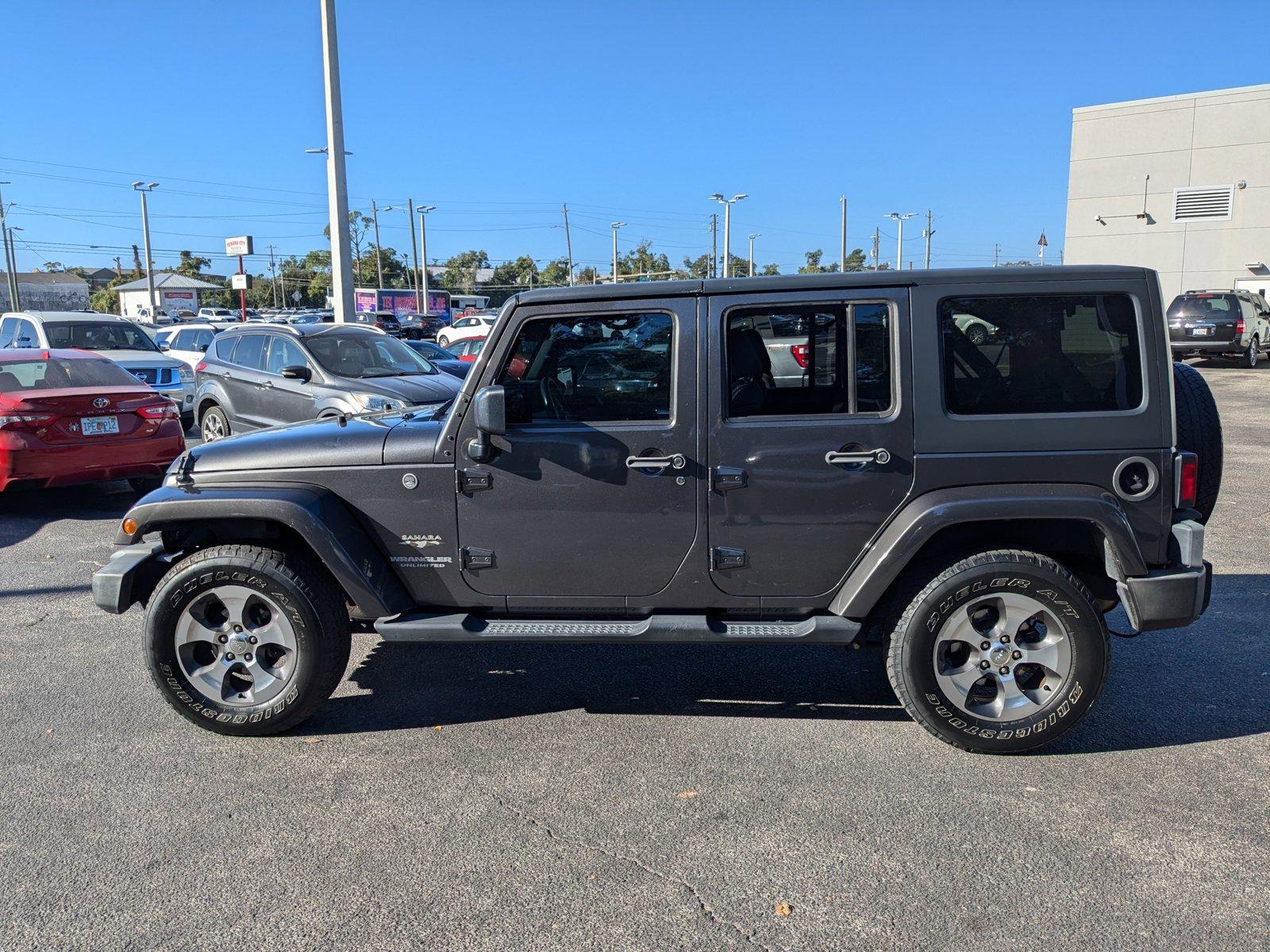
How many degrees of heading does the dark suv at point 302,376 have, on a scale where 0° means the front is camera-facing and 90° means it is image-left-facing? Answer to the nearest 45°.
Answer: approximately 315°

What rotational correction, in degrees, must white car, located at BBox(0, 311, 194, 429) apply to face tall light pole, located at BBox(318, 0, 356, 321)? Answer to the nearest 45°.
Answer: approximately 90° to its left

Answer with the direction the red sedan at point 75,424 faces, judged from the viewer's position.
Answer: facing away from the viewer and to the left of the viewer

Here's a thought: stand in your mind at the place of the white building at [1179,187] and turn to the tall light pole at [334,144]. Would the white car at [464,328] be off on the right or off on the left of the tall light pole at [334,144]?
right

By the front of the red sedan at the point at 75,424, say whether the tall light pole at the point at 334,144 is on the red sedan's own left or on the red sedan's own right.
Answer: on the red sedan's own right

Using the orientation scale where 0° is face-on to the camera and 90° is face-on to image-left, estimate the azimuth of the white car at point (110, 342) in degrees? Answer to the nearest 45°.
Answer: approximately 315°

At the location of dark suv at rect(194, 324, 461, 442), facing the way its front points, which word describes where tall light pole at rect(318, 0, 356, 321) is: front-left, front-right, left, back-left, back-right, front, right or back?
back-left

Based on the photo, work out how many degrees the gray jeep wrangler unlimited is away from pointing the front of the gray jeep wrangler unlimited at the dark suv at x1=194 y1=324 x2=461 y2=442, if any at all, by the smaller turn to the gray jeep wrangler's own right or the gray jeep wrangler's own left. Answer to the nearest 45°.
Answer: approximately 45° to the gray jeep wrangler's own right

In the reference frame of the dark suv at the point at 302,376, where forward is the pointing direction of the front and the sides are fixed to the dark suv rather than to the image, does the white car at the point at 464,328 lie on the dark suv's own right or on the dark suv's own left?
on the dark suv's own left

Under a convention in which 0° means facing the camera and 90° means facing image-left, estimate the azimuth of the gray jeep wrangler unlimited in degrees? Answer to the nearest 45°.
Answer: approximately 90°
